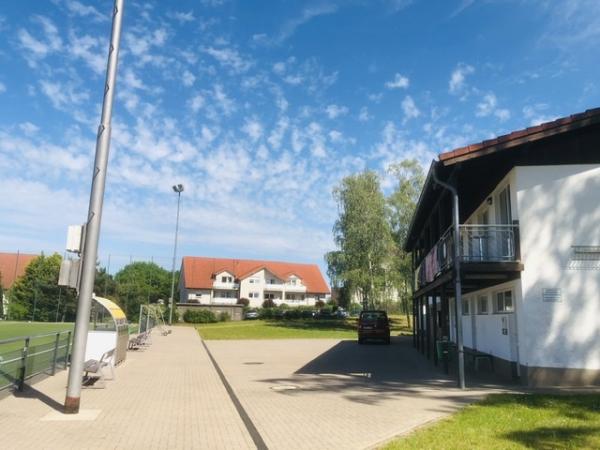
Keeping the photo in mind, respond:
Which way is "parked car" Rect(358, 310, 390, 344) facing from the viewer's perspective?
away from the camera

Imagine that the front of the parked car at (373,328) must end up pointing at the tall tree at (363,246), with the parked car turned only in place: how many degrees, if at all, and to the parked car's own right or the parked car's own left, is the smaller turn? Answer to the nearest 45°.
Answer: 0° — it already faces it

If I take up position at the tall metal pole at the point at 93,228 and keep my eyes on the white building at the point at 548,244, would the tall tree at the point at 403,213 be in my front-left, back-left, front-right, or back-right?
front-left

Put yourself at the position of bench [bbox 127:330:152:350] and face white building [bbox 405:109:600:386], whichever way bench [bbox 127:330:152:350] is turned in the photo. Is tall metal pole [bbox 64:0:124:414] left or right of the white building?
right

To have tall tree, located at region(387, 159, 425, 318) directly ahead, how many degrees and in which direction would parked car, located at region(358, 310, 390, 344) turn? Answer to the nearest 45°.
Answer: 0° — it already faces it

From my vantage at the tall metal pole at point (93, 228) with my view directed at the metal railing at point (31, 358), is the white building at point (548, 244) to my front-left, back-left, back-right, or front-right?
back-right

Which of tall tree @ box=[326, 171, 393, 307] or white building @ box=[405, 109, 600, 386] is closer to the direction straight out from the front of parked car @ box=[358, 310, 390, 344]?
the tall tree
